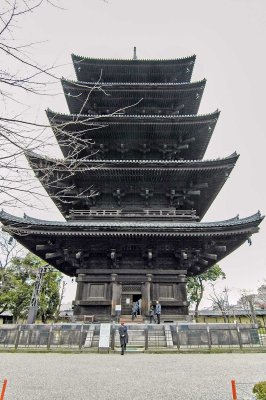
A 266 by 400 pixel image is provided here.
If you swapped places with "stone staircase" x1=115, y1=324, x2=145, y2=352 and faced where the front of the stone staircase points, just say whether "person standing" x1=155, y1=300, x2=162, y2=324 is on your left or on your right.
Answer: on your left

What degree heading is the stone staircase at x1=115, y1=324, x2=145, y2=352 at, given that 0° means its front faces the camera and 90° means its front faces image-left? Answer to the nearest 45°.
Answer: approximately 0°
